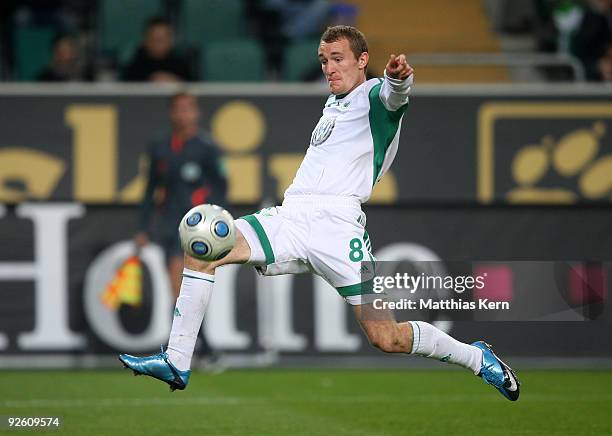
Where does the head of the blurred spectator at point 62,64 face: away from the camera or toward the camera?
toward the camera

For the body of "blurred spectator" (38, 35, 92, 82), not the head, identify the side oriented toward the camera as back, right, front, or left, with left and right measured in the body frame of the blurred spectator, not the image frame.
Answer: front

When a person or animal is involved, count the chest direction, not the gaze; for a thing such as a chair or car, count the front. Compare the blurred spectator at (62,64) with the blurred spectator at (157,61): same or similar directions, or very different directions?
same or similar directions

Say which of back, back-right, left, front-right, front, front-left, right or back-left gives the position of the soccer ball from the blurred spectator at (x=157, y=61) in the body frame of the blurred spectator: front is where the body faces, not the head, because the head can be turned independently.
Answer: front

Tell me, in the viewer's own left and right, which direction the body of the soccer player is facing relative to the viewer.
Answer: facing the viewer and to the left of the viewer

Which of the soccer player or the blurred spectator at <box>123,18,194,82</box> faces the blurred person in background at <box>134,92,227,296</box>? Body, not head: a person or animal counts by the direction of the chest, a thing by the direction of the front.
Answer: the blurred spectator

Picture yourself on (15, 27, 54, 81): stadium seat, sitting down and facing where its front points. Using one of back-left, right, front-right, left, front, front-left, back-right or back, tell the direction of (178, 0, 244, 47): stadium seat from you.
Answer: left

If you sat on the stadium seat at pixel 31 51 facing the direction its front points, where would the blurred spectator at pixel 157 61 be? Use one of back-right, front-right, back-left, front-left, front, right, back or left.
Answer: front-left

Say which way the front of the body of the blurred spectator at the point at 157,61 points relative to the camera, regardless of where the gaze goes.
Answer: toward the camera

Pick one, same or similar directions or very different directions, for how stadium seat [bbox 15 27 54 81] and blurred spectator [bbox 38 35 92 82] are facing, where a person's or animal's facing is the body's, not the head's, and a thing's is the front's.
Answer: same or similar directions

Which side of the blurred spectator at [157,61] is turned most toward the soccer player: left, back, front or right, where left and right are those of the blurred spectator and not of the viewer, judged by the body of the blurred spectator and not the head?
front

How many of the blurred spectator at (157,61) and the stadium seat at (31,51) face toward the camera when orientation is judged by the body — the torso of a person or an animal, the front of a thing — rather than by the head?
2

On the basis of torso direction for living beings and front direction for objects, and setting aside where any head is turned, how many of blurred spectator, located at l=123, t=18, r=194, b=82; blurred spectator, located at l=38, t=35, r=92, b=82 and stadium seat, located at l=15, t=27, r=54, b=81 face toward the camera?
3

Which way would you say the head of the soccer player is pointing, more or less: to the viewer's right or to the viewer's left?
to the viewer's left
